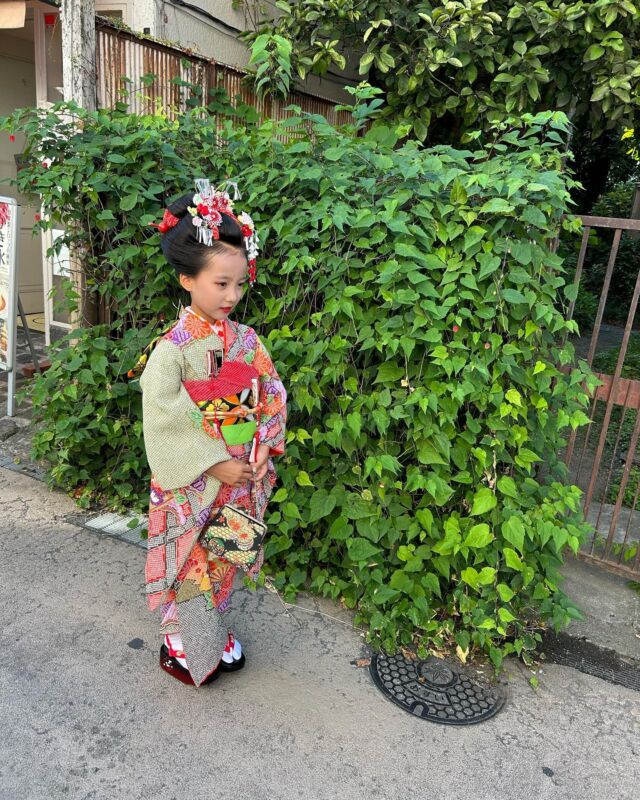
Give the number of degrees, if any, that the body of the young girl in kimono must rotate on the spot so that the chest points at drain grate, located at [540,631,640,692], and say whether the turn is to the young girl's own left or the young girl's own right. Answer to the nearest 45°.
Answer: approximately 45° to the young girl's own left

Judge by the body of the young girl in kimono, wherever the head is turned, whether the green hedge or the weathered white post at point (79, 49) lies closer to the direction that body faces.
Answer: the green hedge

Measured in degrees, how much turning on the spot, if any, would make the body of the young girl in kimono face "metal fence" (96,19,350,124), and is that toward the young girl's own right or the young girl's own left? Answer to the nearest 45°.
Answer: approximately 135° to the young girl's own left

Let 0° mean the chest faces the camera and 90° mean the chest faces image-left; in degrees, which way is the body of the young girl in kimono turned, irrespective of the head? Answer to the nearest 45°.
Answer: approximately 315°

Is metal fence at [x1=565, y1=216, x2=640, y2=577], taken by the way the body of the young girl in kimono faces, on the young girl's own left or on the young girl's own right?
on the young girl's own left

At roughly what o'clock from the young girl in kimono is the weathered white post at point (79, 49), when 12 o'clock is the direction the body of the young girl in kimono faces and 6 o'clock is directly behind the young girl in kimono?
The weathered white post is roughly at 7 o'clock from the young girl in kimono.

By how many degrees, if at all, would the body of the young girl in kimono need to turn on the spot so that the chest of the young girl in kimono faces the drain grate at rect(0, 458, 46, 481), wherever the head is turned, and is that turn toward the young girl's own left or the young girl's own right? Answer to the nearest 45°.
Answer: approximately 180°
